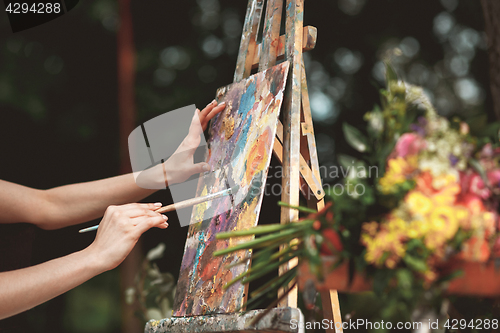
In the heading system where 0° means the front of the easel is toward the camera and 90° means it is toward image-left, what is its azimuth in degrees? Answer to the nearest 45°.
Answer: approximately 45°

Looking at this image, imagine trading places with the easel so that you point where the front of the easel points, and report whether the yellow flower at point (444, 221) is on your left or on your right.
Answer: on your left

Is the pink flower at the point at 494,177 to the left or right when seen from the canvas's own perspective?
on its left

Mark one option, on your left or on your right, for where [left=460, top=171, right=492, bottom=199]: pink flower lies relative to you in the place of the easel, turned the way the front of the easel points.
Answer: on your left

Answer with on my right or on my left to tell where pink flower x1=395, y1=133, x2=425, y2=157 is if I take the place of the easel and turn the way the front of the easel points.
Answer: on my left

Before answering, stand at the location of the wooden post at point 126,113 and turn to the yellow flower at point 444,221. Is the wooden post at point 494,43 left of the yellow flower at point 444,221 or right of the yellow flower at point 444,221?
left

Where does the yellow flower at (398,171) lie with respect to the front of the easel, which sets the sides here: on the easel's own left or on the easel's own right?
on the easel's own left
